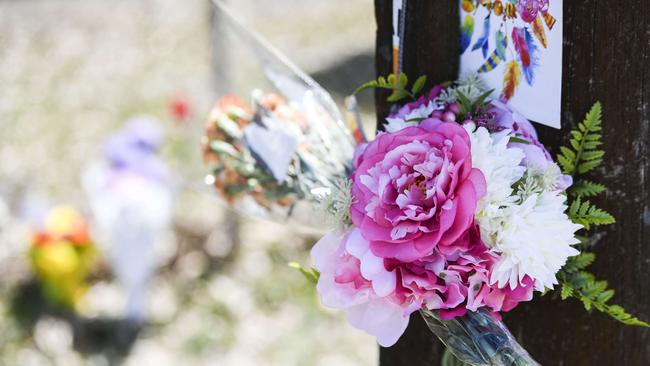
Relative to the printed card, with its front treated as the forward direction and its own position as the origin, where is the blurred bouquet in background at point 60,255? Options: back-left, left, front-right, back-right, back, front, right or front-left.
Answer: back-right

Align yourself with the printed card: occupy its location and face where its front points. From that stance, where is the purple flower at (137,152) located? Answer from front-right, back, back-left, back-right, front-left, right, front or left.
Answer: back-right

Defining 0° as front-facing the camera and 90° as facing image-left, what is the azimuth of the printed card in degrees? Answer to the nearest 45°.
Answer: approximately 0°

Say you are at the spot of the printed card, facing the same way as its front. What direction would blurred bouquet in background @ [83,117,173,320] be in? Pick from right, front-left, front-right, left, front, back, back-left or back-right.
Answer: back-right

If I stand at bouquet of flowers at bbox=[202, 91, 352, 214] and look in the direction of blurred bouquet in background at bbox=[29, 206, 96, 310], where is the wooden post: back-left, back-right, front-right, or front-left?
back-right

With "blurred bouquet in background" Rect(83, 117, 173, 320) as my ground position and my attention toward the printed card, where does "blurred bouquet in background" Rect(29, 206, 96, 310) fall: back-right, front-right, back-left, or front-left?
back-right
